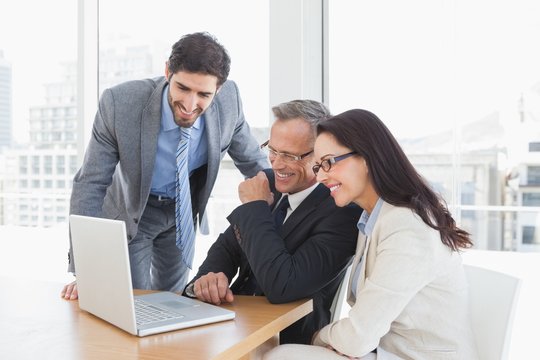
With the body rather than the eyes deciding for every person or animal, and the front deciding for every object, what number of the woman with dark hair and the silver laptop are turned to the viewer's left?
1

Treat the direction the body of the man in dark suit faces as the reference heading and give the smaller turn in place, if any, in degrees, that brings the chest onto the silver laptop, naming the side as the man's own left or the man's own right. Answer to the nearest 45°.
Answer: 0° — they already face it

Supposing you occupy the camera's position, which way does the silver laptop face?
facing away from the viewer and to the right of the viewer

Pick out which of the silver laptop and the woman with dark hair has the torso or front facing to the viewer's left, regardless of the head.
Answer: the woman with dark hair

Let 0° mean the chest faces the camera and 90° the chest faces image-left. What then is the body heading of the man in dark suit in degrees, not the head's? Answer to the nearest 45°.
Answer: approximately 45°

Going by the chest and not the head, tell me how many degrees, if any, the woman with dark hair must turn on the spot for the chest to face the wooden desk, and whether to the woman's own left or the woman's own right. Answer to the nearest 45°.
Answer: approximately 45° to the woman's own left

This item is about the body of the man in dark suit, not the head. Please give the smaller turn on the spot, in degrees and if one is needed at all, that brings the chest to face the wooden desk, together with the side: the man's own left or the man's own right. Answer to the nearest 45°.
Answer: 0° — they already face it

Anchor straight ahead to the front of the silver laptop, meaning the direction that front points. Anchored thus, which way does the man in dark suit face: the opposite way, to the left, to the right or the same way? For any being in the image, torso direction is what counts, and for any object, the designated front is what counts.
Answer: the opposite way

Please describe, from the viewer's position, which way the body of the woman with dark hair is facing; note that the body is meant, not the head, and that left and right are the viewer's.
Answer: facing to the left of the viewer
